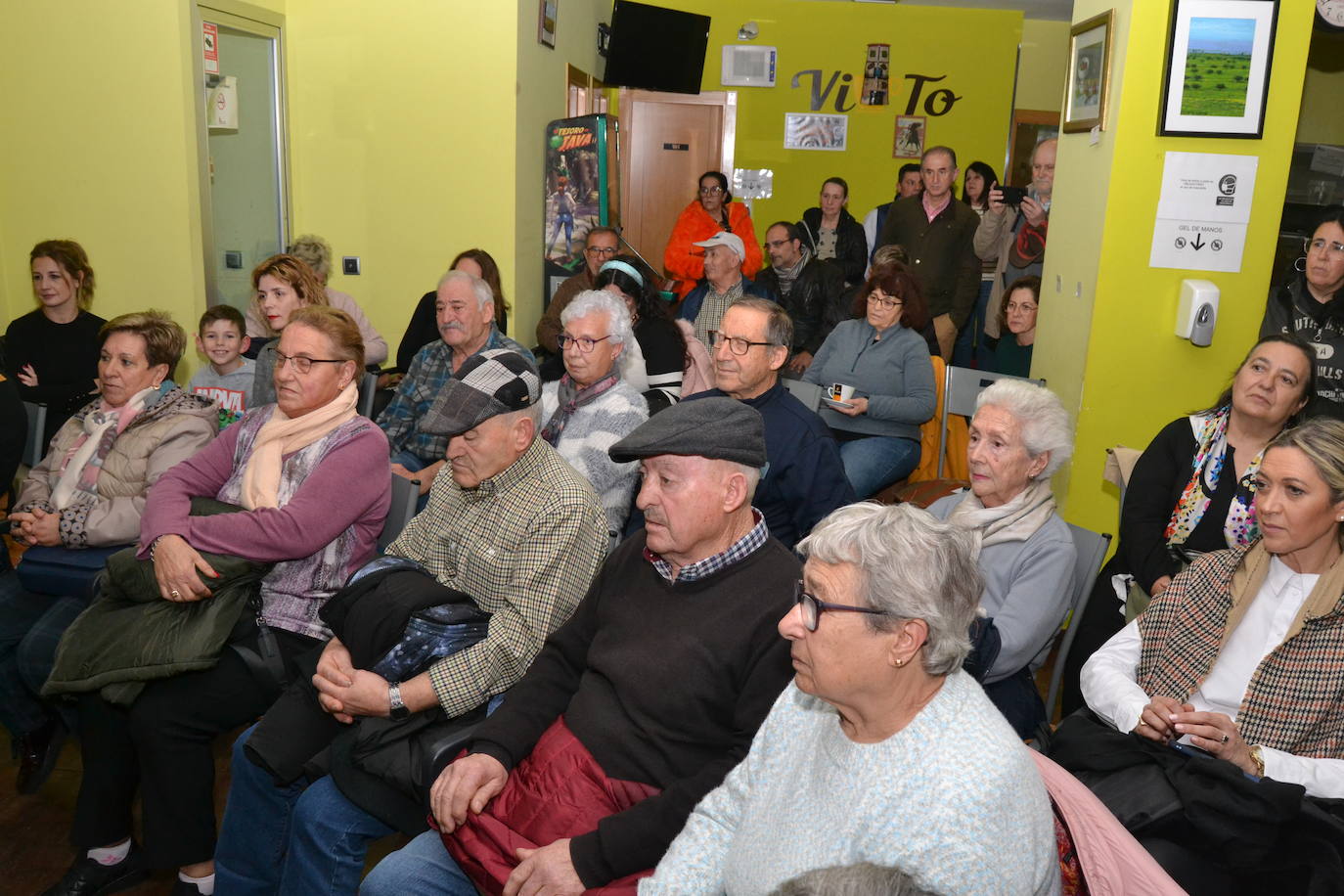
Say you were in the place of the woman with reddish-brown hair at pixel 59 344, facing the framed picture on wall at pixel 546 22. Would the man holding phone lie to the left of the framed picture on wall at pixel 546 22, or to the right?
right

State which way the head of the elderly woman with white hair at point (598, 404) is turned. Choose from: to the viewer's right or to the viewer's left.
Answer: to the viewer's left

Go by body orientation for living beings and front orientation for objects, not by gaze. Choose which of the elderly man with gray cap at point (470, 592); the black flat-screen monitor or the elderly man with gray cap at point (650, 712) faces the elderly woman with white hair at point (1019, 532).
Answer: the black flat-screen monitor

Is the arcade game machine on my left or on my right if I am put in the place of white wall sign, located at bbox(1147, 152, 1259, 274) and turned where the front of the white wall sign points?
on my right

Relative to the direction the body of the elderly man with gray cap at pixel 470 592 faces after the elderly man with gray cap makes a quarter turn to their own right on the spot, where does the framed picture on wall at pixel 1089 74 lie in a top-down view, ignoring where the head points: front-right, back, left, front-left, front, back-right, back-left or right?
right

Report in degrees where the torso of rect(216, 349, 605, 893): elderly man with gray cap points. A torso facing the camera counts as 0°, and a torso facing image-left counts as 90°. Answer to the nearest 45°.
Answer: approximately 45°

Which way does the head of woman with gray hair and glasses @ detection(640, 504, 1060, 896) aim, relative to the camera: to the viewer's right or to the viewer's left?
to the viewer's left

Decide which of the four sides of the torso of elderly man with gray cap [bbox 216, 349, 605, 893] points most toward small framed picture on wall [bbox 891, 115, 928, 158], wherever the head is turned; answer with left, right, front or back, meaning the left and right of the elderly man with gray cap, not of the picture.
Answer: back

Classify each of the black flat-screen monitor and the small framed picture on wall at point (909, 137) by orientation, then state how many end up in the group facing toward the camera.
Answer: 2
